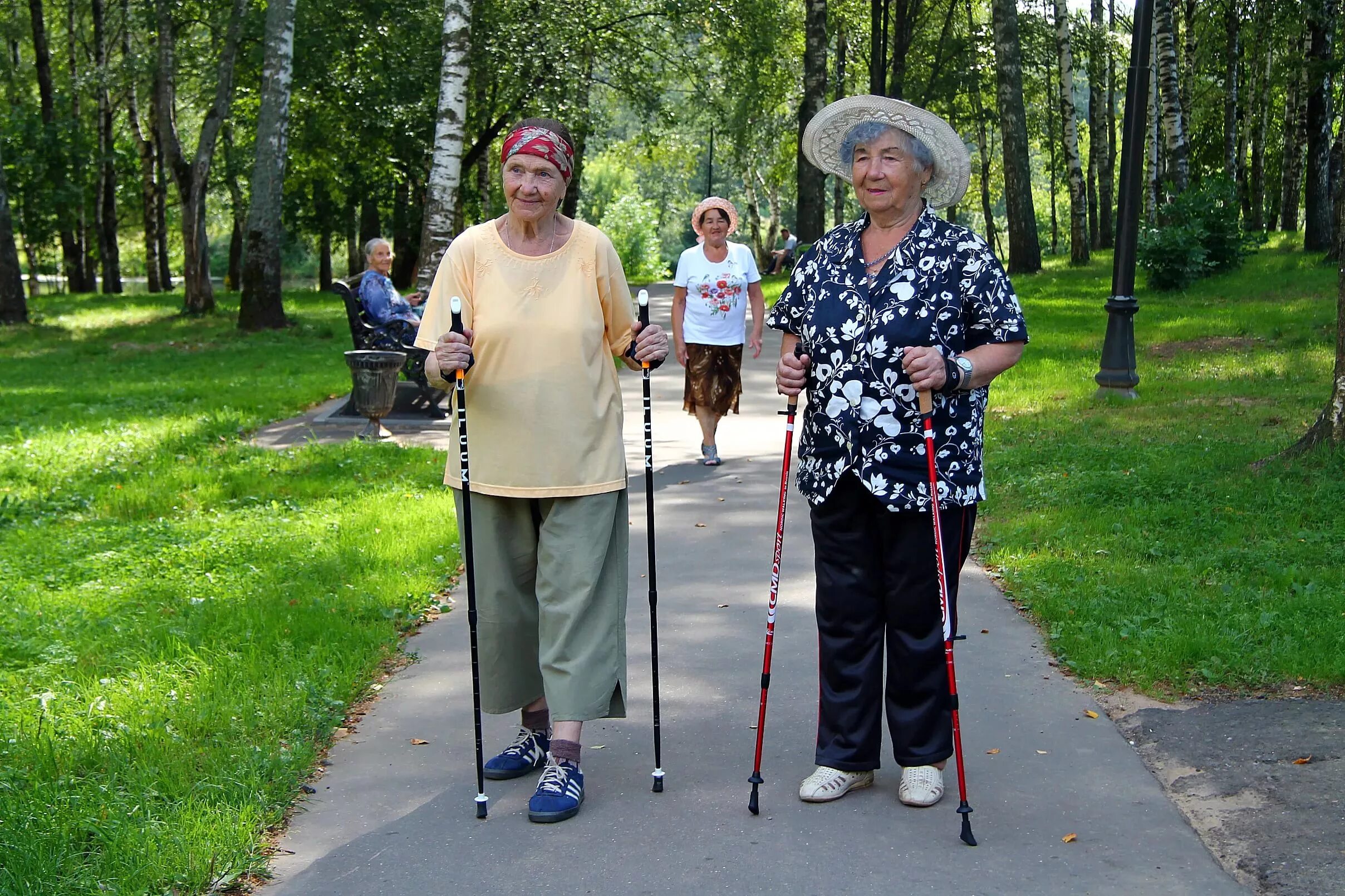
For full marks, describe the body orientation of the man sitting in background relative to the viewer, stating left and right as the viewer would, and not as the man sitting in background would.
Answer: facing to the left of the viewer

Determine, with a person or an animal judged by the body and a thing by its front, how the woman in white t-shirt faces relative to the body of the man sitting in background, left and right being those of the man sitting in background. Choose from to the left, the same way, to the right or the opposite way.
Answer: to the left

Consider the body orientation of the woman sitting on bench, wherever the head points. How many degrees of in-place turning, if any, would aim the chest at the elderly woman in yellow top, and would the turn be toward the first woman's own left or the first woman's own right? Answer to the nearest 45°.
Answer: approximately 90° to the first woman's own right

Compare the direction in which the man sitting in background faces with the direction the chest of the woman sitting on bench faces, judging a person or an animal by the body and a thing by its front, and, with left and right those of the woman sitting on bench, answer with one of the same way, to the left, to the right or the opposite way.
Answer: the opposite way

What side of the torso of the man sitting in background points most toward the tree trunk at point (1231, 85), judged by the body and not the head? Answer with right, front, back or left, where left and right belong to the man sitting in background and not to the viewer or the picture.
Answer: back

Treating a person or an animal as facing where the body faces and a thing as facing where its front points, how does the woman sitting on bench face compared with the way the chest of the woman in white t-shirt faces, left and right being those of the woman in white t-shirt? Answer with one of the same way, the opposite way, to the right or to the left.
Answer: to the left

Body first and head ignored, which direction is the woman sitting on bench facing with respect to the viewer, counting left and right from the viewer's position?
facing to the right of the viewer

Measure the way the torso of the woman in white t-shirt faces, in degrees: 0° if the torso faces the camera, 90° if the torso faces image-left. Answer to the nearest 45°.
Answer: approximately 0°

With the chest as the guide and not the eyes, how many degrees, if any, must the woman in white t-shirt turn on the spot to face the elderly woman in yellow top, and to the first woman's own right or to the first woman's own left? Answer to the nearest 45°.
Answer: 0° — they already face them

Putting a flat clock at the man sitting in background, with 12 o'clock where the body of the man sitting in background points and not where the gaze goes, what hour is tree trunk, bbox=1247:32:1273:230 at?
The tree trunk is roughly at 5 o'clock from the man sitting in background.
